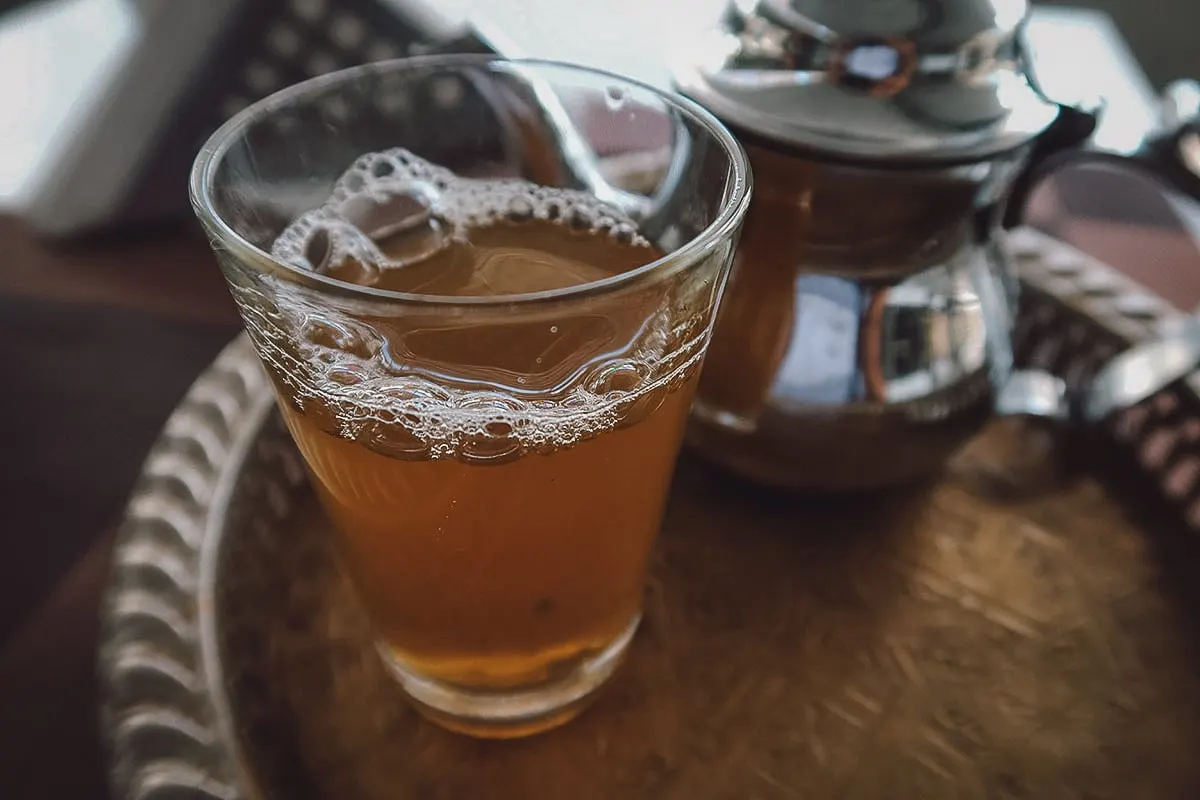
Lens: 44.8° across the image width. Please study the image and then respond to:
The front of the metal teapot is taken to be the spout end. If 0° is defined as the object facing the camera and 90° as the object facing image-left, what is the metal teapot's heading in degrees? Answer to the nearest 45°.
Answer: approximately 90°

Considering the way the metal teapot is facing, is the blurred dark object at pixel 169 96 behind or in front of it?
in front
